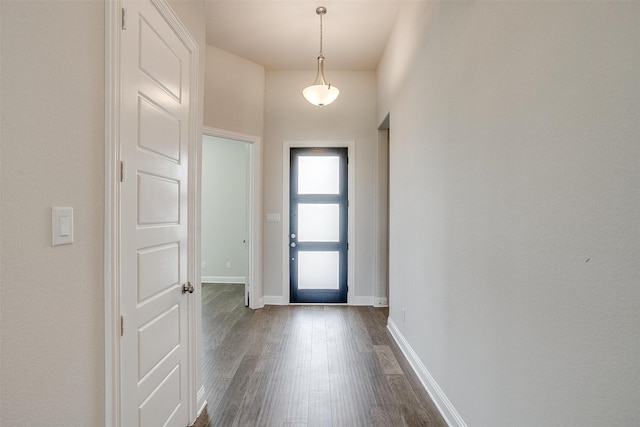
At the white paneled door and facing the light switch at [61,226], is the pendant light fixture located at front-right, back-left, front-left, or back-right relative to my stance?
back-left

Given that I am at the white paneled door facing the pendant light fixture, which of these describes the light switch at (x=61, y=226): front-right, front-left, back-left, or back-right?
back-right

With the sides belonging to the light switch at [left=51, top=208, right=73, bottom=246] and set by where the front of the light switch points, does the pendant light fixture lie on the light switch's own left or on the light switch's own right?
on the light switch's own left
